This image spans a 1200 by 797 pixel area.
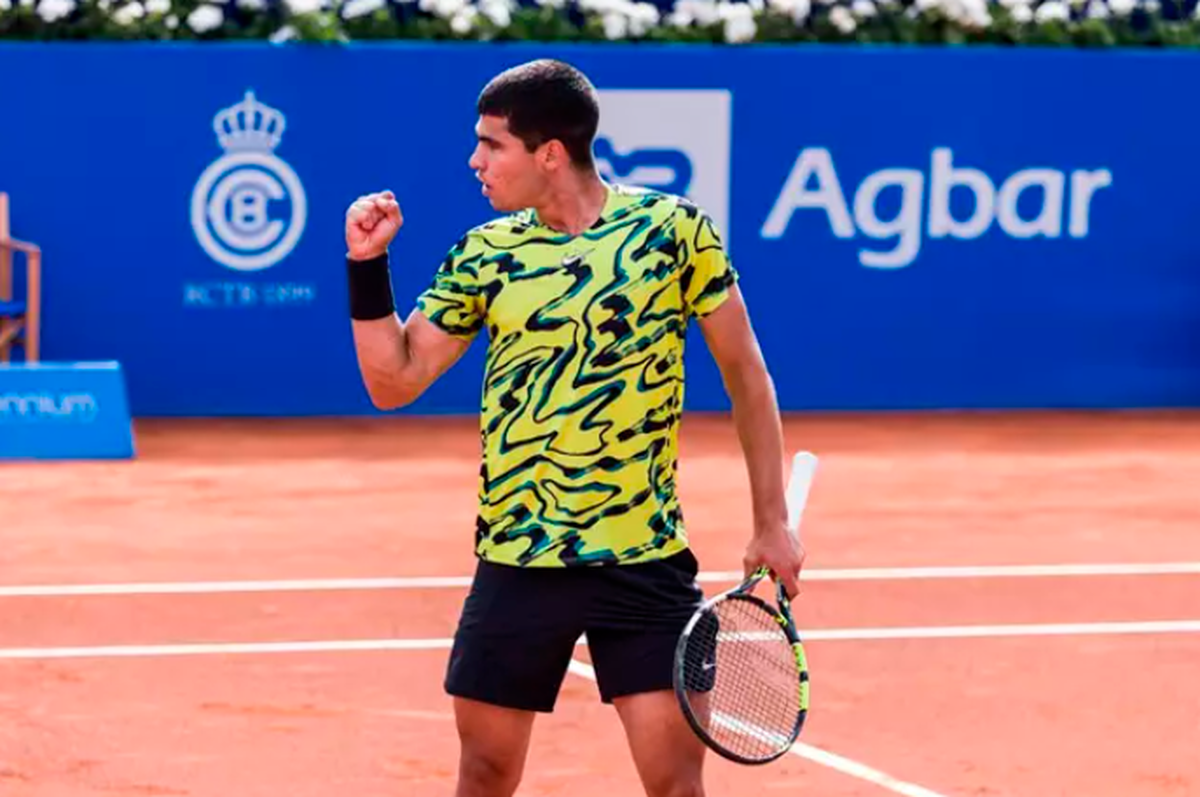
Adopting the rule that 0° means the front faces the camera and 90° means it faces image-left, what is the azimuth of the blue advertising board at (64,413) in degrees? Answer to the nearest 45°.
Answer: approximately 0°

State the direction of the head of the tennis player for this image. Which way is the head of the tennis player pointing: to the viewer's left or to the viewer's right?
to the viewer's left

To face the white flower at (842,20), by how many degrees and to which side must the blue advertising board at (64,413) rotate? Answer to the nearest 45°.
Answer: approximately 90° to its left

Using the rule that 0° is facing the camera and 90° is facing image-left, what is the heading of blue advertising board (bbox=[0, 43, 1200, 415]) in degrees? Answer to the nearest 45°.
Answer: approximately 0°

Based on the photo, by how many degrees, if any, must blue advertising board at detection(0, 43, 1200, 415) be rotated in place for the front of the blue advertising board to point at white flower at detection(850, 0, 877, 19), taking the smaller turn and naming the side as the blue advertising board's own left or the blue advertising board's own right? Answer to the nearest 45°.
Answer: approximately 135° to the blue advertising board's own left
